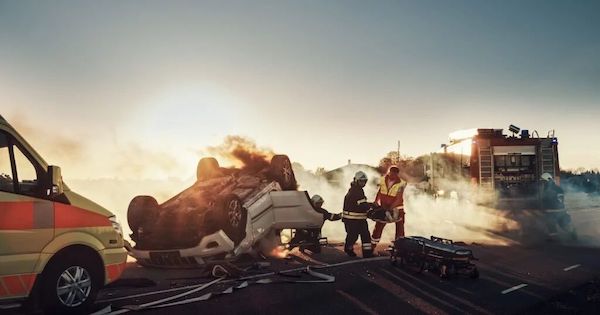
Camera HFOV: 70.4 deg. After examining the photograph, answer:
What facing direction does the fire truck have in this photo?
away from the camera

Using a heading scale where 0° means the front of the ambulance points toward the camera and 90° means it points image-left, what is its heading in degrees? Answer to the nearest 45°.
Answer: approximately 270°

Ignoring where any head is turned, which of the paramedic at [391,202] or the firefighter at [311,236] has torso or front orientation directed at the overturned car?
the paramedic at [391,202]

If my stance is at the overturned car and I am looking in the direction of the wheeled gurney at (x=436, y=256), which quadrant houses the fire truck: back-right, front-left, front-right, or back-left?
front-left

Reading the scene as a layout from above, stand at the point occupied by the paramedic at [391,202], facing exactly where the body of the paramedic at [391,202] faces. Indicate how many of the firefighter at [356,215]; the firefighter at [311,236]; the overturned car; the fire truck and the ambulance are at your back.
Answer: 1

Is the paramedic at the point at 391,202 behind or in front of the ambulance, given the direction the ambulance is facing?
in front
